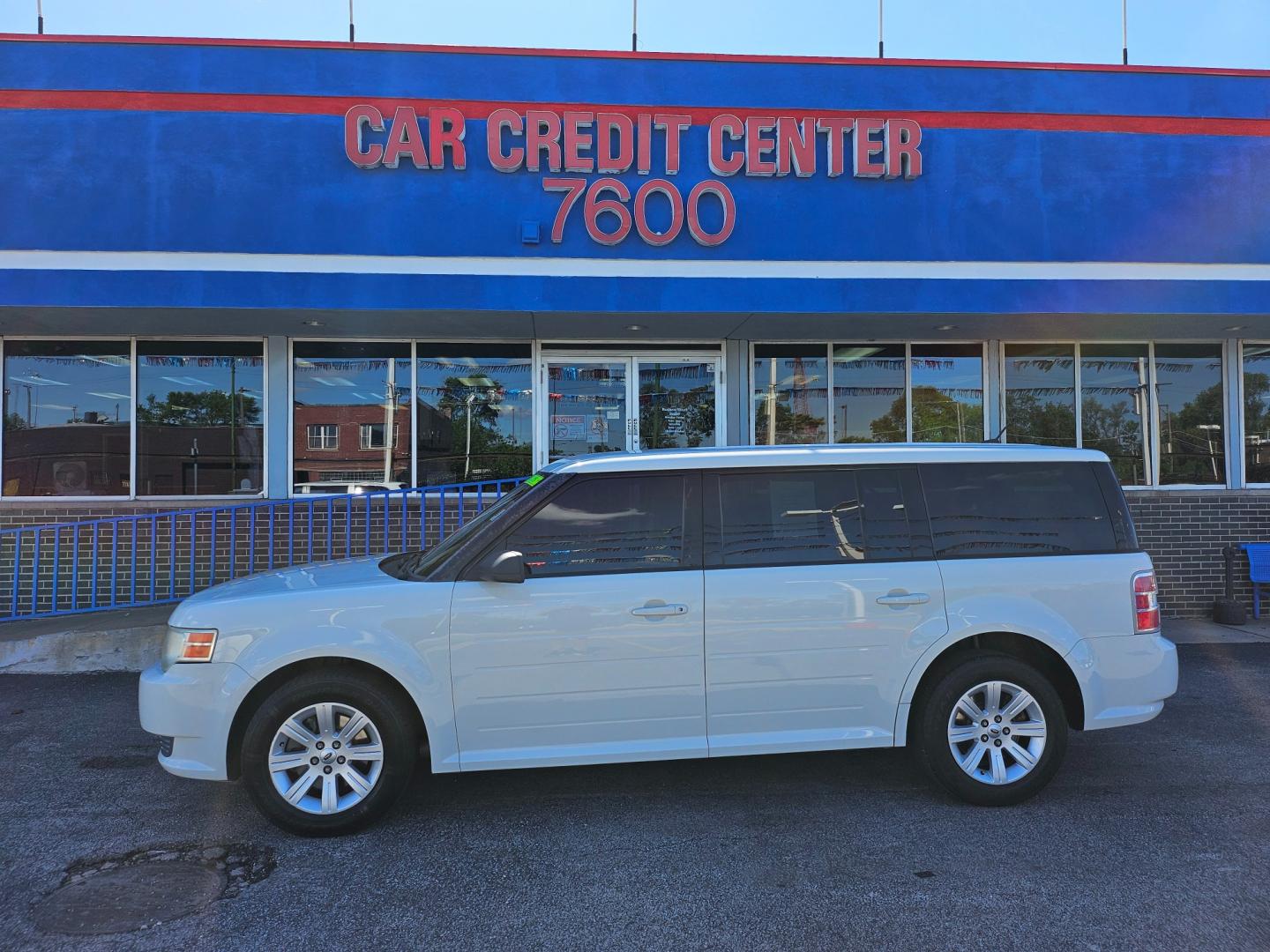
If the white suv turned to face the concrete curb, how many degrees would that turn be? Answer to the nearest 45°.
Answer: approximately 45° to its right

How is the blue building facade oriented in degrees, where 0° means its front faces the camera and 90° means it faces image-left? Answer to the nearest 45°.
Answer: approximately 0°

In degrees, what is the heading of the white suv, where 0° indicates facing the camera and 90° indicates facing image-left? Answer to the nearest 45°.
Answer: approximately 90°

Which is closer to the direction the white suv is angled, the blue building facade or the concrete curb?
the concrete curb

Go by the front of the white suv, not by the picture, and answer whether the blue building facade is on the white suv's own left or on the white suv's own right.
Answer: on the white suv's own right

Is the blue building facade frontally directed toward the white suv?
yes

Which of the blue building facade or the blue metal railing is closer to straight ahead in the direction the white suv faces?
the blue metal railing

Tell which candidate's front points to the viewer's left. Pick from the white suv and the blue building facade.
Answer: the white suv

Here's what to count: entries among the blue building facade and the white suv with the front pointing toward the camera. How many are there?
1

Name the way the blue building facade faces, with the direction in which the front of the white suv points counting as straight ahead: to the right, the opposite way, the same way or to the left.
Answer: to the left
